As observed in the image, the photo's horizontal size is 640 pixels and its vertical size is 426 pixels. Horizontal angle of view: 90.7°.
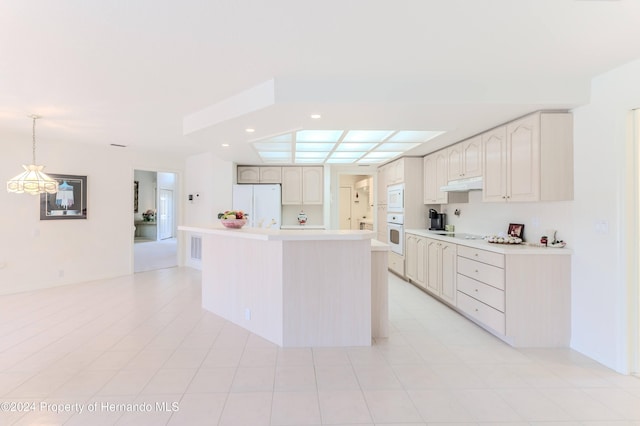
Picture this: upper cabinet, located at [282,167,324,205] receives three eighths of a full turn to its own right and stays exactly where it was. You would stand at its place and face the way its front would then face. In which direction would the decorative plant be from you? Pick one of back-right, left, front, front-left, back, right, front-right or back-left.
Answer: front

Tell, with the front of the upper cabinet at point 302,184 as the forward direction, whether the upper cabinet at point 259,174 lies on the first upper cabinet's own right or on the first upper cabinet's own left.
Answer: on the first upper cabinet's own right

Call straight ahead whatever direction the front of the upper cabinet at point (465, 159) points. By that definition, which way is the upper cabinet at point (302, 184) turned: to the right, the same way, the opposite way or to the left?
to the left

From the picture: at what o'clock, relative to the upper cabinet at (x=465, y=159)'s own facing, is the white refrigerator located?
The white refrigerator is roughly at 2 o'clock from the upper cabinet.

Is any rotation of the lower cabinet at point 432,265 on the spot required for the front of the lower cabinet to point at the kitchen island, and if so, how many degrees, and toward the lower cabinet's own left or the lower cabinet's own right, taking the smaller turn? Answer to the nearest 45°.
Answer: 0° — it already faces it

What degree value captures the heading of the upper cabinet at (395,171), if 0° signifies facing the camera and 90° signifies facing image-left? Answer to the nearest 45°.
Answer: approximately 45°

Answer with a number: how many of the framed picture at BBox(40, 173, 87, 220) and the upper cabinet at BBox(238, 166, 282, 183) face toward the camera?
2

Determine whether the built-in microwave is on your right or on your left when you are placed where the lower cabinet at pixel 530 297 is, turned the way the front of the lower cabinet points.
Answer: on your right
